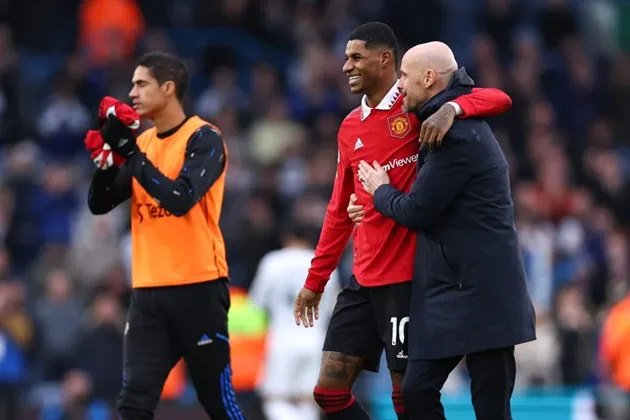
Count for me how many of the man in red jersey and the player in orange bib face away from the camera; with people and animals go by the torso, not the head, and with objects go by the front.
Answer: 0

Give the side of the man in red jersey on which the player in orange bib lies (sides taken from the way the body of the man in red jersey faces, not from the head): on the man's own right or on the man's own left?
on the man's own right

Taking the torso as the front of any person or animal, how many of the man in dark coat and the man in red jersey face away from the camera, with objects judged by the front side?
0

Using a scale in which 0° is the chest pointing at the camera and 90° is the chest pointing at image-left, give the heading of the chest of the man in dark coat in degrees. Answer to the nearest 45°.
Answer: approximately 90°

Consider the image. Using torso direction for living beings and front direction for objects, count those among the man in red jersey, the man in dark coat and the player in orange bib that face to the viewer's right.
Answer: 0

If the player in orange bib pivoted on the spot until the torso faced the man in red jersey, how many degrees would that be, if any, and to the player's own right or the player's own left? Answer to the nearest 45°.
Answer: approximately 90° to the player's own left

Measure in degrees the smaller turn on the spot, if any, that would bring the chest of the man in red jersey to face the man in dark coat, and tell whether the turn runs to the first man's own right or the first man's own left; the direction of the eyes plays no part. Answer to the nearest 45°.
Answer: approximately 90° to the first man's own left

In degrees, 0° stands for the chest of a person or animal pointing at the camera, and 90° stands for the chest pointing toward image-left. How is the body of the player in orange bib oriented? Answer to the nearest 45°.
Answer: approximately 45°

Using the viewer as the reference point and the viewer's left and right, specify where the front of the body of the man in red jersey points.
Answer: facing the viewer and to the left of the viewer
